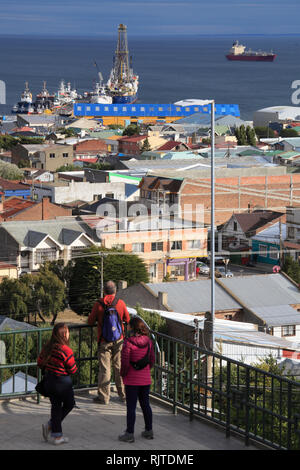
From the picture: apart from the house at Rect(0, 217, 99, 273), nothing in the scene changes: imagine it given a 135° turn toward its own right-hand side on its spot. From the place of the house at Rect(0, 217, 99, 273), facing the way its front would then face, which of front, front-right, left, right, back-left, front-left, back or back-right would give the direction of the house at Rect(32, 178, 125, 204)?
right

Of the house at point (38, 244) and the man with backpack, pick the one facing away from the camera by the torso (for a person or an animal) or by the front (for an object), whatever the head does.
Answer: the man with backpack

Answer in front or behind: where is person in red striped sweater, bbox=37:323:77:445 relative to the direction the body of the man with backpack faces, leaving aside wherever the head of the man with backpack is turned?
behind

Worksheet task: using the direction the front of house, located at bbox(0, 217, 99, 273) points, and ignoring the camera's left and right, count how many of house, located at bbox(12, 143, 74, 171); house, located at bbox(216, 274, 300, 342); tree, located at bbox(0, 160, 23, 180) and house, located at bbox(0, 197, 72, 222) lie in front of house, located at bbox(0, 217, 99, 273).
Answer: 1

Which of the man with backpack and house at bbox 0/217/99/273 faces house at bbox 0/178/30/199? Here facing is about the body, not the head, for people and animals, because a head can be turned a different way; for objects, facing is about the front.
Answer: the man with backpack

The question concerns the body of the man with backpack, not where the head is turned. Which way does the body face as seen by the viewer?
away from the camera

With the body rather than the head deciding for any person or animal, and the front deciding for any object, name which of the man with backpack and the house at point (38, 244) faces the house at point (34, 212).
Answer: the man with backpack

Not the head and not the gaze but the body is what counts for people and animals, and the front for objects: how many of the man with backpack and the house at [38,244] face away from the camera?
1

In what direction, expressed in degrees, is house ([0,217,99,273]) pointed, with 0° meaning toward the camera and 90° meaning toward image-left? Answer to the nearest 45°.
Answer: approximately 315°

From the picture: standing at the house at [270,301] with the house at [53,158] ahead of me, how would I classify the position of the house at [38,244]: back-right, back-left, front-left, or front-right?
front-left

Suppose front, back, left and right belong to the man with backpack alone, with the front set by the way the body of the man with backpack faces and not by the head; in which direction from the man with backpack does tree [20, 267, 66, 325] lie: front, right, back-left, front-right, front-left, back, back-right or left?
front

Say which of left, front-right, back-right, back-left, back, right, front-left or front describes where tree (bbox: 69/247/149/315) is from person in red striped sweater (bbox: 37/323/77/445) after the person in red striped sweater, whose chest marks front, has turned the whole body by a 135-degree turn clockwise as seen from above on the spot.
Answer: back

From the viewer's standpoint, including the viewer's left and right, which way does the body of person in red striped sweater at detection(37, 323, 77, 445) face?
facing away from the viewer and to the right of the viewer

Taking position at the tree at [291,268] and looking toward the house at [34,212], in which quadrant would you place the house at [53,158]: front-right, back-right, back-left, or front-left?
front-right

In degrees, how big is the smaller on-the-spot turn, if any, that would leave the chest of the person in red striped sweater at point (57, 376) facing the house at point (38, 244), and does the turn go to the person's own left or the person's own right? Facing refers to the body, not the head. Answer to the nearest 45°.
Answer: approximately 45° to the person's own left

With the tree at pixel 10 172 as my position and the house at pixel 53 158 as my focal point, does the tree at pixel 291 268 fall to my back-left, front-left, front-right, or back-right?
back-right
